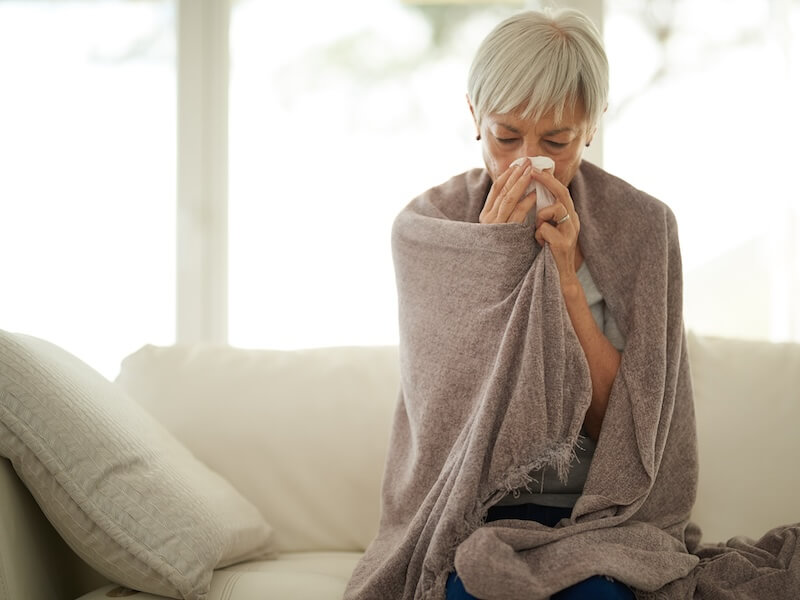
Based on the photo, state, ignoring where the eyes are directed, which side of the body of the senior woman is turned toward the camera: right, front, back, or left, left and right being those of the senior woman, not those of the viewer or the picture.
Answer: front

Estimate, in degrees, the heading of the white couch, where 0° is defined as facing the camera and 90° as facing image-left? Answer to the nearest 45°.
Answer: approximately 0°

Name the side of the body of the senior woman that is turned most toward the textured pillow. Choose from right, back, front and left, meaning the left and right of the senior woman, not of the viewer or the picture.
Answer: right

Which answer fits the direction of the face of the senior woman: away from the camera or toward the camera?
toward the camera
